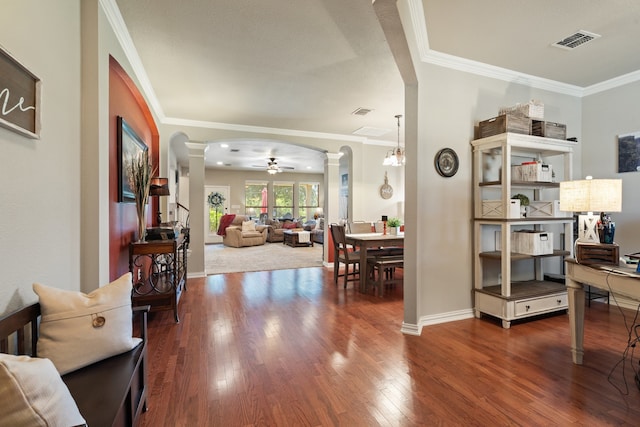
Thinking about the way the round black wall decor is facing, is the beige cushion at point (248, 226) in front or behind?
behind

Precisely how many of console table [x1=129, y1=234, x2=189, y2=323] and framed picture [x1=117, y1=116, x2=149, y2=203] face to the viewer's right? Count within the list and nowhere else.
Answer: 2

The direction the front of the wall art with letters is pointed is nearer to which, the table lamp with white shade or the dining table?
the table lamp with white shade

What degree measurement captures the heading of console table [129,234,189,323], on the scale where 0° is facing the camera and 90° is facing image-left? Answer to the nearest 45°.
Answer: approximately 270°

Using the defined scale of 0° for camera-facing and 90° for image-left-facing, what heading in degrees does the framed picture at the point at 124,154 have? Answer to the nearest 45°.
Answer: approximately 270°

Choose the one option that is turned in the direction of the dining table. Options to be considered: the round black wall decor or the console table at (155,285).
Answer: the console table
